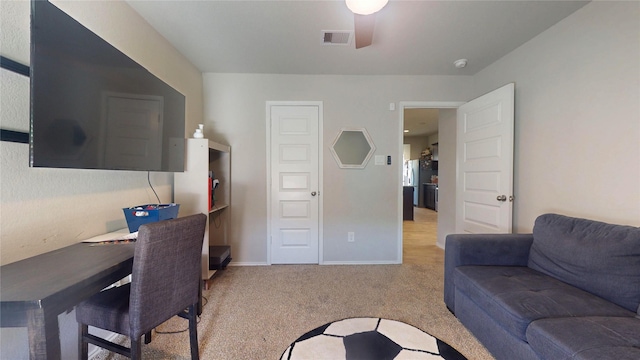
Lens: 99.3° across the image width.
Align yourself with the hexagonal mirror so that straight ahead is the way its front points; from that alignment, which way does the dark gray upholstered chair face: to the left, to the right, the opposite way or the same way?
to the right

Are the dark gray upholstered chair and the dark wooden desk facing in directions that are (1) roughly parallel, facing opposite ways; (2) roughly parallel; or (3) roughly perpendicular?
roughly parallel, facing opposite ways

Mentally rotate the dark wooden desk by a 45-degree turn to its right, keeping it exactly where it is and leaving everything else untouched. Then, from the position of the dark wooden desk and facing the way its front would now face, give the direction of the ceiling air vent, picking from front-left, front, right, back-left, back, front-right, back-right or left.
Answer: left

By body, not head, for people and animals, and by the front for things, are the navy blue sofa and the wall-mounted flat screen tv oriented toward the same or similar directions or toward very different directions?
very different directions

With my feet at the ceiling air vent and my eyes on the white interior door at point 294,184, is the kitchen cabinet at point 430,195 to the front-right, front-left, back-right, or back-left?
front-right

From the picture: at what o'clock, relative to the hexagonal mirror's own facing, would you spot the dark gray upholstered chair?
The dark gray upholstered chair is roughly at 1 o'clock from the hexagonal mirror.

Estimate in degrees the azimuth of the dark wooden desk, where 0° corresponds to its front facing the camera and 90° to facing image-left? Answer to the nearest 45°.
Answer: approximately 315°

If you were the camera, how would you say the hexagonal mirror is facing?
facing the viewer

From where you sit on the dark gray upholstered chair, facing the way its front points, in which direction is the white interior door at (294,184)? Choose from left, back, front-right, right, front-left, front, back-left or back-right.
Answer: right

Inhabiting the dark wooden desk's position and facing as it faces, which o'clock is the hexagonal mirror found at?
The hexagonal mirror is roughly at 10 o'clock from the dark wooden desk.

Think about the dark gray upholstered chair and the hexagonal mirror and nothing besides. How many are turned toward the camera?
1

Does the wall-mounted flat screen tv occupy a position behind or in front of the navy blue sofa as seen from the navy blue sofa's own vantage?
in front

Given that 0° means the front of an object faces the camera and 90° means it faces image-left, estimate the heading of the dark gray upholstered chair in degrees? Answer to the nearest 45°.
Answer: approximately 135°

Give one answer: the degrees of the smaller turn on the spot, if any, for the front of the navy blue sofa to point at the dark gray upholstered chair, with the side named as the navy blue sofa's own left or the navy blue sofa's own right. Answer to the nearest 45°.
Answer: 0° — it already faces it

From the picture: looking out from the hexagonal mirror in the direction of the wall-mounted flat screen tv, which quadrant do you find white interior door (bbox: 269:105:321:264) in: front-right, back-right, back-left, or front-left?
front-right

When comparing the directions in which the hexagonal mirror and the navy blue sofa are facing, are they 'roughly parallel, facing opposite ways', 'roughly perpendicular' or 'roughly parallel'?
roughly perpendicular
